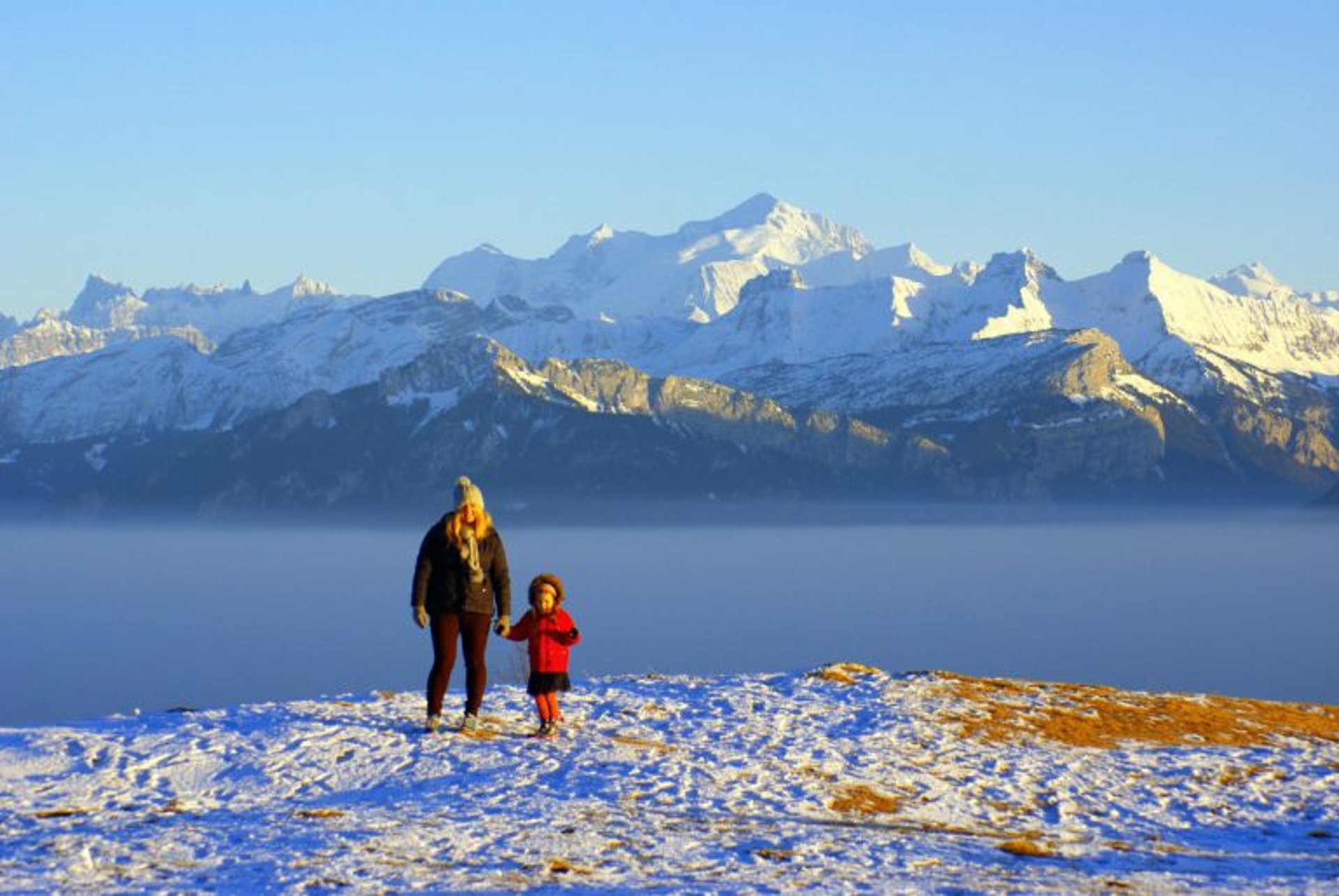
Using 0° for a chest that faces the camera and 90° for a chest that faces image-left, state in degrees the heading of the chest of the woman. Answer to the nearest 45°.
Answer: approximately 0°

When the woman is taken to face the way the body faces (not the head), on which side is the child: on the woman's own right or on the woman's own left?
on the woman's own left

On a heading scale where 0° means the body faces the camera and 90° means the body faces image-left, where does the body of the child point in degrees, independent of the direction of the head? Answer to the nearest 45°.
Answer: approximately 0°

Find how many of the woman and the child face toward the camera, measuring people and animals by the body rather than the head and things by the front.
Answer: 2

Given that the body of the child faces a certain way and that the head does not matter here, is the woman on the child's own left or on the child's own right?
on the child's own right
